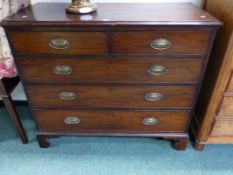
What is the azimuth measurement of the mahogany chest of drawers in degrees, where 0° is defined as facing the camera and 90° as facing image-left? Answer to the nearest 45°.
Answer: approximately 0°

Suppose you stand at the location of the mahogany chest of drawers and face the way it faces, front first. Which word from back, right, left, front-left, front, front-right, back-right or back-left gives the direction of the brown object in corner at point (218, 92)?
left

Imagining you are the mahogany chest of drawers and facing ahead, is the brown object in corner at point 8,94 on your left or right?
on your right
